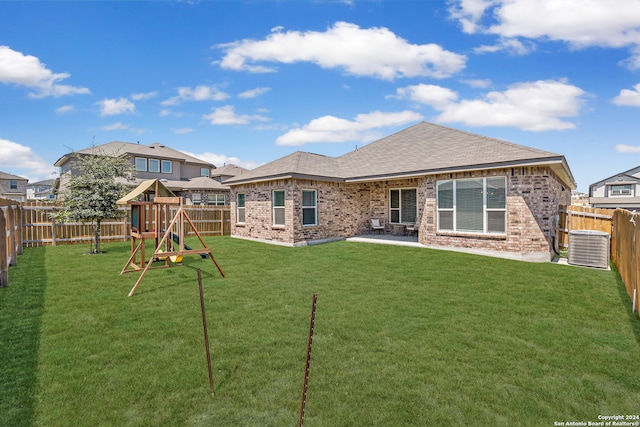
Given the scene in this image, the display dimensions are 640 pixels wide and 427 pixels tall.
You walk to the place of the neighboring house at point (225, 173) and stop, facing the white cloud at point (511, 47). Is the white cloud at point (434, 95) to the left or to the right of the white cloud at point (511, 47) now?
left

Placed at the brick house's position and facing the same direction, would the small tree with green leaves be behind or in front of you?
behind

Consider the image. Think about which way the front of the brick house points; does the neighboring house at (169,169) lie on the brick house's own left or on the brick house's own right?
on the brick house's own left

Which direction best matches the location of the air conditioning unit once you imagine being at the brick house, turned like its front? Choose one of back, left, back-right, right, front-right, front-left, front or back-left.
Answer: right

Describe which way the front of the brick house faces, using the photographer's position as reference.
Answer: facing away from the viewer and to the right of the viewer

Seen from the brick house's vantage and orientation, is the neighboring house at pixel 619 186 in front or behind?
in front

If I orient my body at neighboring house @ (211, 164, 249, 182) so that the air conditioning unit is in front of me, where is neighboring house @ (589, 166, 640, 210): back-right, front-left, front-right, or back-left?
front-left

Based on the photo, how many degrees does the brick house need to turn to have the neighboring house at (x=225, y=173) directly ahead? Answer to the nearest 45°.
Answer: approximately 90° to its left
